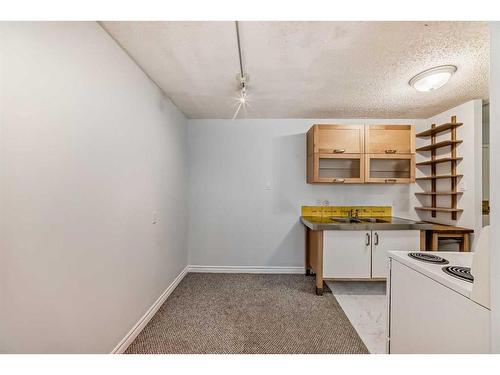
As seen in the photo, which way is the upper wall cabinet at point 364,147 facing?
toward the camera

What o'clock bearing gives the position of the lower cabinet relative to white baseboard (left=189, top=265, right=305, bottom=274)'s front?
The lower cabinet is roughly at 10 o'clock from the white baseboard.

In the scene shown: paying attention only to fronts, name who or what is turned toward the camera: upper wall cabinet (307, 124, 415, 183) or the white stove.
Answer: the upper wall cabinet

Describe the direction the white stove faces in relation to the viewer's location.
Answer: facing away from the viewer and to the left of the viewer

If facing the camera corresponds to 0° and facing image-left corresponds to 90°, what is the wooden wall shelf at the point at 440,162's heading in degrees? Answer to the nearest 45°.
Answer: approximately 45°

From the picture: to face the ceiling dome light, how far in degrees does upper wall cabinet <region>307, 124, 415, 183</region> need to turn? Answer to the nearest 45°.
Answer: approximately 45° to its left

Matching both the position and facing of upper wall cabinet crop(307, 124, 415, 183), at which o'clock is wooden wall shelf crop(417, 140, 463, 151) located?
The wooden wall shelf is roughly at 8 o'clock from the upper wall cabinet.

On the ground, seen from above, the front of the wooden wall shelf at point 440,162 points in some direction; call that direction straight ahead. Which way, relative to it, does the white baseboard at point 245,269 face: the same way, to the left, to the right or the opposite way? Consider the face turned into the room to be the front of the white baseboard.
to the left

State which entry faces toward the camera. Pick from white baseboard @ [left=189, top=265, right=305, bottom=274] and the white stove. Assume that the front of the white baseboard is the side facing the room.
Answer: the white baseboard

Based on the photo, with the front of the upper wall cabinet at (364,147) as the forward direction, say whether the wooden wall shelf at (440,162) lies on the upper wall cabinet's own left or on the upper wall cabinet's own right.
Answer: on the upper wall cabinet's own left

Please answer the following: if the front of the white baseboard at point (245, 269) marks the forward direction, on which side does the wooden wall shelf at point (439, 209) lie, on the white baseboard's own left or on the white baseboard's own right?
on the white baseboard's own left

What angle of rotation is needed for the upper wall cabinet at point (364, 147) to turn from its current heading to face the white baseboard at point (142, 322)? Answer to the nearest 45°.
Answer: approximately 45° to its right

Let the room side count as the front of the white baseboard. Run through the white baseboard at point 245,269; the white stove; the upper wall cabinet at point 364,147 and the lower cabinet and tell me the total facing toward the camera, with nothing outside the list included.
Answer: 3

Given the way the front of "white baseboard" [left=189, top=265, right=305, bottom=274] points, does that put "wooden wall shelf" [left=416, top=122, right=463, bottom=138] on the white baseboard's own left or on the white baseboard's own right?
on the white baseboard's own left

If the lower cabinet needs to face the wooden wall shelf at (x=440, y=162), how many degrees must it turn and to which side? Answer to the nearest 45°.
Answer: approximately 135° to its left
